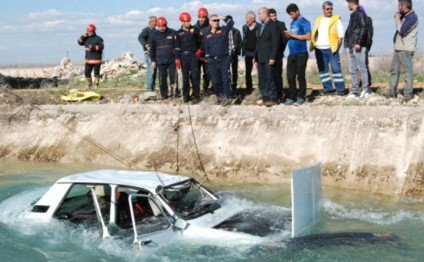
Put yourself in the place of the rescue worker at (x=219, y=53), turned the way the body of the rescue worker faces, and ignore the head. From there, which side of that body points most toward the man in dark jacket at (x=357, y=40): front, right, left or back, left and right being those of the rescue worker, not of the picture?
left

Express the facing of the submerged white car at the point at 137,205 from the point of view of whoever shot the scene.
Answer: facing the viewer and to the right of the viewer

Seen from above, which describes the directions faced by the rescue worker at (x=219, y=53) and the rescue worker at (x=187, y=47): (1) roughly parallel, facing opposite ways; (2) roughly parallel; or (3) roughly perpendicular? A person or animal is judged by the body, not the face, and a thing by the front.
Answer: roughly parallel

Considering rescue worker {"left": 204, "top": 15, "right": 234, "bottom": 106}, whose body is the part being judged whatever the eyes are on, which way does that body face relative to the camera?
toward the camera

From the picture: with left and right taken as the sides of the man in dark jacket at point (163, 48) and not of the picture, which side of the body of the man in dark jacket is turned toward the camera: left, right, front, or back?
front

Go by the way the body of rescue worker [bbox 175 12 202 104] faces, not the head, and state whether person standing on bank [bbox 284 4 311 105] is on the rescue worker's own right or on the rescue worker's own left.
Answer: on the rescue worker's own left

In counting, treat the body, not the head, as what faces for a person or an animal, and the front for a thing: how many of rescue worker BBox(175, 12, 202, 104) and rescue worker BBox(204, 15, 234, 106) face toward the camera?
2

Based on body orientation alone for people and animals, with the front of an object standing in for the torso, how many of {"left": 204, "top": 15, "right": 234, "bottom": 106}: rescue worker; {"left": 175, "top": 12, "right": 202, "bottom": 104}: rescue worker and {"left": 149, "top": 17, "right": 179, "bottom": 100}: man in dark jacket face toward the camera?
3

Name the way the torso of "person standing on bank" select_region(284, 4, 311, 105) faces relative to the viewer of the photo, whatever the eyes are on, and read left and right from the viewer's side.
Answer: facing the viewer and to the left of the viewer

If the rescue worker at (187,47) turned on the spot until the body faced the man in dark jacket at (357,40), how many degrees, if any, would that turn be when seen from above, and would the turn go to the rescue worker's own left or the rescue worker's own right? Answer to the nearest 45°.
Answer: approximately 45° to the rescue worker's own left

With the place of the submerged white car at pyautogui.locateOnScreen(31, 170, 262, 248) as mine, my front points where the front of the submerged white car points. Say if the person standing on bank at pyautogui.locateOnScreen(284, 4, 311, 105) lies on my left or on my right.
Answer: on my left

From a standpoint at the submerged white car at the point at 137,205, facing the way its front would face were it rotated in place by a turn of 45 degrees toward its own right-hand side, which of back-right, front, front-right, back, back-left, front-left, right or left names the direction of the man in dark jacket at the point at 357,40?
back-left

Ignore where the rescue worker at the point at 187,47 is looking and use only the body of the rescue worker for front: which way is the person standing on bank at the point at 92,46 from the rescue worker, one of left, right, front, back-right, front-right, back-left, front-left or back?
back-right

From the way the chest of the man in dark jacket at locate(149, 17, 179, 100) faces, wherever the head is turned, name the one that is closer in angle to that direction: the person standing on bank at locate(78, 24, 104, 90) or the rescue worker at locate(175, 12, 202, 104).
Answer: the rescue worker

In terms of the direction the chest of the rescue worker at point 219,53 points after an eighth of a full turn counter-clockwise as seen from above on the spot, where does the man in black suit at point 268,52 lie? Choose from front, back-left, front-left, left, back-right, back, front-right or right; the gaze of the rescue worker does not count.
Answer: front

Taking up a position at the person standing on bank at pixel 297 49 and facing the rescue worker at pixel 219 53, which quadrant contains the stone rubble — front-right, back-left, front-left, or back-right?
front-right

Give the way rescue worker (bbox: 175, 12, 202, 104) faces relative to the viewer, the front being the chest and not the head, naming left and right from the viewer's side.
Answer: facing the viewer

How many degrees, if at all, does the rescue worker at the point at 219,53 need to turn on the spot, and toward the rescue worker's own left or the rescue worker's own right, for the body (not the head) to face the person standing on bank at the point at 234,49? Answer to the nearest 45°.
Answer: approximately 135° to the rescue worker's own left
